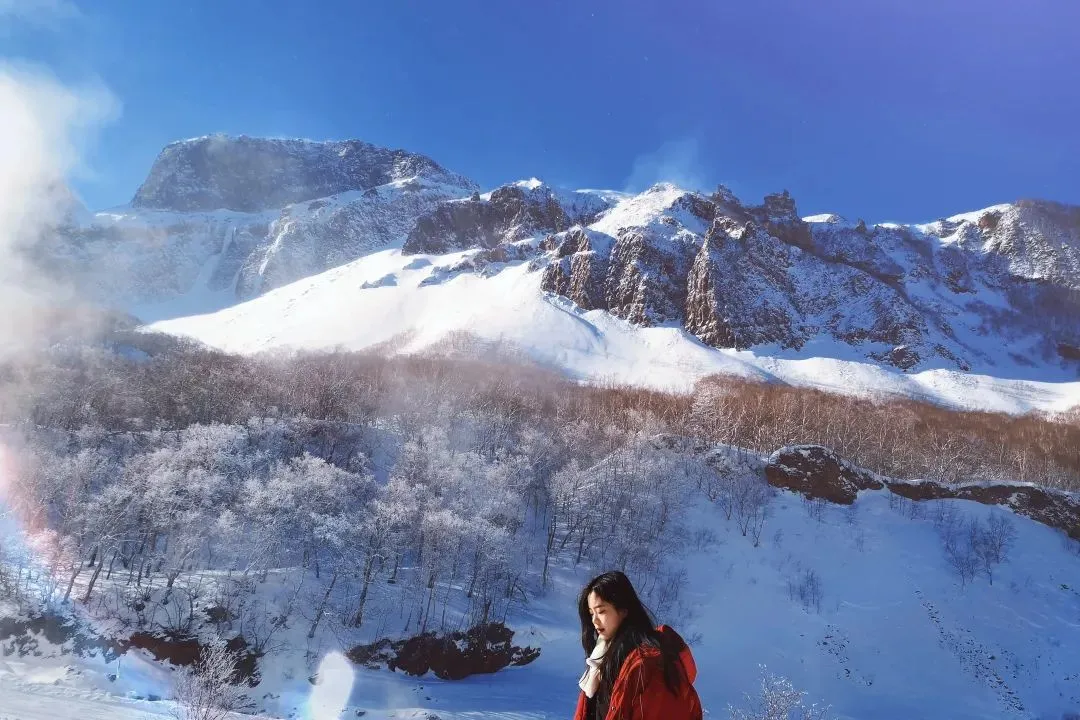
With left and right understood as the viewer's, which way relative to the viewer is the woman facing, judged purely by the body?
facing the viewer and to the left of the viewer

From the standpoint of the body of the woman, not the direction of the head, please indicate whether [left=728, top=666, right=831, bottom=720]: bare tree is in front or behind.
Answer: behind

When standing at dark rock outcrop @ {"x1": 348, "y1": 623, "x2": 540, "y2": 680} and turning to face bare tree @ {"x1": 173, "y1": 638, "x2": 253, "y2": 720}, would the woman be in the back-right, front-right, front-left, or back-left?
front-left

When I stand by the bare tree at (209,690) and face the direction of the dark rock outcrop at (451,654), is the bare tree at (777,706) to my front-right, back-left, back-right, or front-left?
front-right

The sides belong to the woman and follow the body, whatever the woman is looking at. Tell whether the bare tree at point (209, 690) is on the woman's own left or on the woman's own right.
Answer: on the woman's own right
